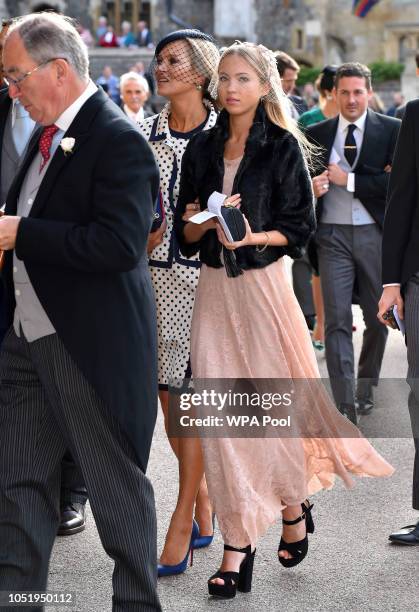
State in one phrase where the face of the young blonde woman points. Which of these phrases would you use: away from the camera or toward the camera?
toward the camera

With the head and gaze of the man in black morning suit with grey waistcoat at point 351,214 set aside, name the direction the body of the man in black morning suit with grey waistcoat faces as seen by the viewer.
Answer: toward the camera

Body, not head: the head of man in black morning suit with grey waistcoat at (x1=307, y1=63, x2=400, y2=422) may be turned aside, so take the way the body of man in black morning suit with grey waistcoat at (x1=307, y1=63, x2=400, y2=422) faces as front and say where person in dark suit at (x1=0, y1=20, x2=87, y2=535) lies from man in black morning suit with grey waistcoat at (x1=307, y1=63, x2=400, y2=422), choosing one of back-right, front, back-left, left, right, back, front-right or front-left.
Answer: front-right

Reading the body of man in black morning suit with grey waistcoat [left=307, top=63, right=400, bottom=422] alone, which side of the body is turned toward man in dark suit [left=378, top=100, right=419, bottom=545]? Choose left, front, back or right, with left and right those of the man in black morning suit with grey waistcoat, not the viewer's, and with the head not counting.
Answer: front

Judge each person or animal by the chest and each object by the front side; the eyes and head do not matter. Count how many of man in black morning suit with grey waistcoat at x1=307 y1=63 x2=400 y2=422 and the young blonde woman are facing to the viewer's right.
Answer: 0

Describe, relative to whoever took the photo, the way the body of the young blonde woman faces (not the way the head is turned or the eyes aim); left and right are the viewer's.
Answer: facing the viewer and to the left of the viewer

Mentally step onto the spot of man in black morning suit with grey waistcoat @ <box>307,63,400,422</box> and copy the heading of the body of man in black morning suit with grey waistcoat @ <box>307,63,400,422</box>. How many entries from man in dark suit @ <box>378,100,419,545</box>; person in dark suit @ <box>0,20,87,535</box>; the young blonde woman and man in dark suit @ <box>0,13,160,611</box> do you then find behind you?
0

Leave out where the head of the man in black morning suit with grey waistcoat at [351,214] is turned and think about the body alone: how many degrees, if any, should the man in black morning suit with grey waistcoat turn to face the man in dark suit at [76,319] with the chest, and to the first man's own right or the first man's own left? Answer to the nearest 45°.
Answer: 0° — they already face them

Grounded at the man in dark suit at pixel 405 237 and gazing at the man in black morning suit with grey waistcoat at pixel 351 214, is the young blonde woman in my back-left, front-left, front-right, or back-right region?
back-left

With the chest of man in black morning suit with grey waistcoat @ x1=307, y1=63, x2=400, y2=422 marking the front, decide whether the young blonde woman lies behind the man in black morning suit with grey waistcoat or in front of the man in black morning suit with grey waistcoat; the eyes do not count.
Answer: in front

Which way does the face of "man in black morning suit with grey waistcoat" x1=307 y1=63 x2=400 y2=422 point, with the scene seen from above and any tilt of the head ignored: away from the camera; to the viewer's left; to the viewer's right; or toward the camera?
toward the camera

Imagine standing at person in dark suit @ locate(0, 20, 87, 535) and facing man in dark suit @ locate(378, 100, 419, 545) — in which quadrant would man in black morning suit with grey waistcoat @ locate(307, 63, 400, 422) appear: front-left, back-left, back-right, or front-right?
front-left
